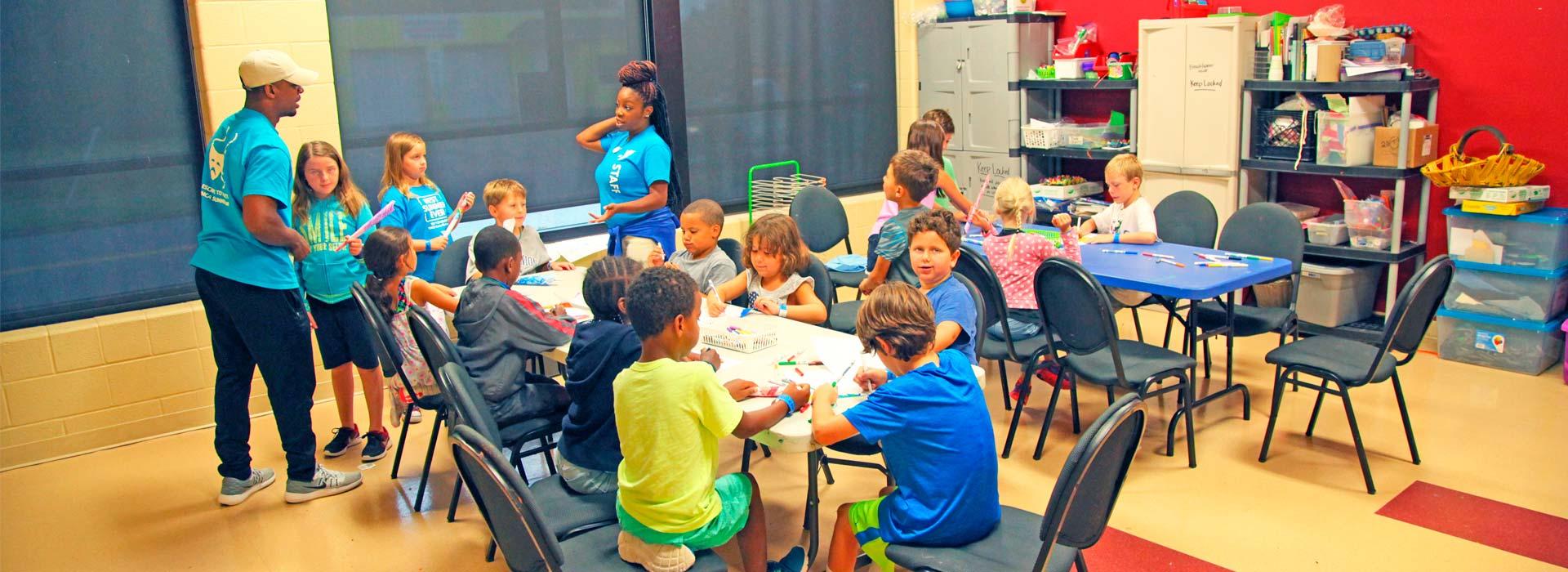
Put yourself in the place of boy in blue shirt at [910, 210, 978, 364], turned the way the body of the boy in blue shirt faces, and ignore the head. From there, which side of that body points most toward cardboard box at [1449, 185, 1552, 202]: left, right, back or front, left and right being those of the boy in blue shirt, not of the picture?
back

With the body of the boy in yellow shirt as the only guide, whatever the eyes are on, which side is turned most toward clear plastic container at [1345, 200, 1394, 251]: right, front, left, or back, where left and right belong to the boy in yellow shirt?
front

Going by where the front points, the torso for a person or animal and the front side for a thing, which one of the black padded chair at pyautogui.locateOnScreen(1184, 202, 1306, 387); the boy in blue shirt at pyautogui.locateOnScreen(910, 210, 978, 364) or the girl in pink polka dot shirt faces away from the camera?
the girl in pink polka dot shirt

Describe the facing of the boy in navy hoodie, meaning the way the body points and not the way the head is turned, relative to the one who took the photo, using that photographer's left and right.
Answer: facing away from the viewer and to the right of the viewer

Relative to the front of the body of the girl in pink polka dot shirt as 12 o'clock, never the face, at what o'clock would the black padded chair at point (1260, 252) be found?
The black padded chair is roughly at 2 o'clock from the girl in pink polka dot shirt.

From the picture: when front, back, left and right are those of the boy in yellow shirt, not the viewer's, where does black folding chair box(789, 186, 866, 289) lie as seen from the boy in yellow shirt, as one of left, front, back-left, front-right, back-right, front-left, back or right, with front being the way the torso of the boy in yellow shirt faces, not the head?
front-left

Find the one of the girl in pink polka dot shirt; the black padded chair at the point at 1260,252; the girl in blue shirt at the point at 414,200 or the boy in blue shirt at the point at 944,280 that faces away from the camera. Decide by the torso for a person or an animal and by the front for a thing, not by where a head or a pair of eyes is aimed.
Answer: the girl in pink polka dot shirt

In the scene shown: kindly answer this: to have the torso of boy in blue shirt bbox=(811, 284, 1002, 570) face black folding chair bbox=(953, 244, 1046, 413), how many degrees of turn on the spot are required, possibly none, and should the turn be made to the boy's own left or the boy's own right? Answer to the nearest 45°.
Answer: approximately 45° to the boy's own right

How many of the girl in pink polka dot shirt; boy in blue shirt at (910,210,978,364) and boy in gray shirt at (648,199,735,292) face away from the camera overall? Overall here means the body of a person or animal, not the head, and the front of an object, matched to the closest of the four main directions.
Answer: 1

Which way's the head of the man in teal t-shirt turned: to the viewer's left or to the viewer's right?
to the viewer's right

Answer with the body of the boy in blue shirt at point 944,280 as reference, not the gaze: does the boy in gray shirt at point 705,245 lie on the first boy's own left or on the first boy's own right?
on the first boy's own right

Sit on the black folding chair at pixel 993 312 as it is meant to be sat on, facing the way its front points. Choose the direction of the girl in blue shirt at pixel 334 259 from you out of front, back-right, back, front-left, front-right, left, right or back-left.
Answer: back-left

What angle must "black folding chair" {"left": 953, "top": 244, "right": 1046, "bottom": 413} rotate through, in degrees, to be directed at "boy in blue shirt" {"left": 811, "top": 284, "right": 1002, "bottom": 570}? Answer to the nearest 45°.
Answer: approximately 135° to its right

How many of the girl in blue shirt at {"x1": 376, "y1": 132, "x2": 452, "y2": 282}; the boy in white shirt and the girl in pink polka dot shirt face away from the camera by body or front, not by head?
1
